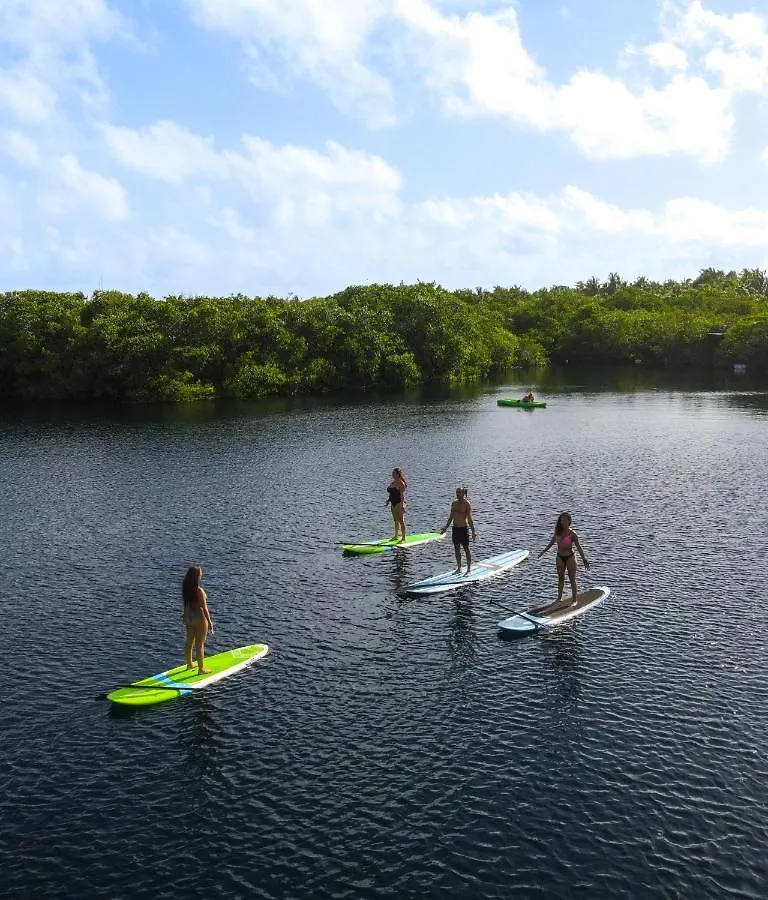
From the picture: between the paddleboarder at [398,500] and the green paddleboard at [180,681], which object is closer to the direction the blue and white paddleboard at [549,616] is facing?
the green paddleboard

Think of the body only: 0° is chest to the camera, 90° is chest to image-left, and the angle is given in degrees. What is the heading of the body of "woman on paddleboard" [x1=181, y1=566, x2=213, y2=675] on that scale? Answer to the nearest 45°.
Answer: approximately 225°

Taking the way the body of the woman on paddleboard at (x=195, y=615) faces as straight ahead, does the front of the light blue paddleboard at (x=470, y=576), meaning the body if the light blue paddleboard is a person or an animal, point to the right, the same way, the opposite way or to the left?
the opposite way

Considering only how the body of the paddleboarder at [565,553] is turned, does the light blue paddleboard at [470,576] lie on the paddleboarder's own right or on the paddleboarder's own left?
on the paddleboarder's own right

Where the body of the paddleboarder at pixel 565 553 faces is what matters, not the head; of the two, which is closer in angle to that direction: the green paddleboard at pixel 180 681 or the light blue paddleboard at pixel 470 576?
the green paddleboard

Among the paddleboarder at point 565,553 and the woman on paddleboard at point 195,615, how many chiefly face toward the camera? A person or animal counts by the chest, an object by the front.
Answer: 1

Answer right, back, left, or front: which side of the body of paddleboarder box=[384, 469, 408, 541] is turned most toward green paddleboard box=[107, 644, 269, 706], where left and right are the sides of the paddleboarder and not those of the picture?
front

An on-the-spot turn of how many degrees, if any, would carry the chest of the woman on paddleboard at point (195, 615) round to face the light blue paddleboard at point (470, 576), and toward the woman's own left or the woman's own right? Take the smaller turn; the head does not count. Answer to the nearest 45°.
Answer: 0° — they already face it

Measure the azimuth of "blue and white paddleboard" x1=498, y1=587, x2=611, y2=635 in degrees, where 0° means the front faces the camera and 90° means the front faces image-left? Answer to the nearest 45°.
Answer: approximately 45°
